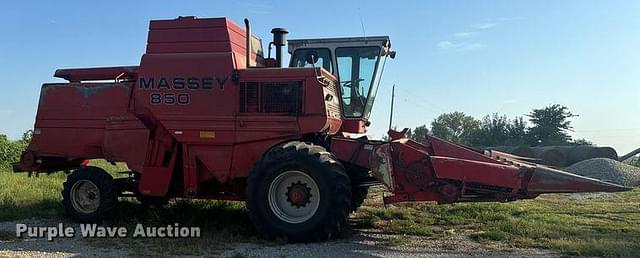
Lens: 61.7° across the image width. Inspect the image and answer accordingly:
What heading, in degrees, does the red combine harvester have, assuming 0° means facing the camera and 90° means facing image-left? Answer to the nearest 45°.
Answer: approximately 270°

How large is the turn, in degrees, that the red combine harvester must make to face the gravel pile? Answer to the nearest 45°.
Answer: approximately 45° to its left
